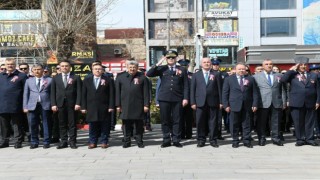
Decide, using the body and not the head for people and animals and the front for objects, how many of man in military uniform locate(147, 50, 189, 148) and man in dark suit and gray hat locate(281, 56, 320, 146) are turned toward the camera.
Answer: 2

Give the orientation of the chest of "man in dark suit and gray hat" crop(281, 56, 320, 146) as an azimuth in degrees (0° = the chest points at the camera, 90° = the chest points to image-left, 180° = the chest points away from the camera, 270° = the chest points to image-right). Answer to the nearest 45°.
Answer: approximately 0°

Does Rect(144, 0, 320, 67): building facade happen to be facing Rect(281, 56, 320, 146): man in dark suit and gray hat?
yes

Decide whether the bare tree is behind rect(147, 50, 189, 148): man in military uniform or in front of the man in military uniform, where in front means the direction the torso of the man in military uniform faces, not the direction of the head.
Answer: behind

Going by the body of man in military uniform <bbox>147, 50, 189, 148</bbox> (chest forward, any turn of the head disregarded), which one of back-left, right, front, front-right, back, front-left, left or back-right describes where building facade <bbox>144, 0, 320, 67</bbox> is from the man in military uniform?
back

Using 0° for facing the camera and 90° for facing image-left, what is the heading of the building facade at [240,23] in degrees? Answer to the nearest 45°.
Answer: approximately 0°

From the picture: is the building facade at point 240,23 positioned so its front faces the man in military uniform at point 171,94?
yes

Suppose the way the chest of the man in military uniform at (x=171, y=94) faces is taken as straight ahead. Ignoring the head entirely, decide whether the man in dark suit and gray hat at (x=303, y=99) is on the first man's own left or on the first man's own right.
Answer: on the first man's own left

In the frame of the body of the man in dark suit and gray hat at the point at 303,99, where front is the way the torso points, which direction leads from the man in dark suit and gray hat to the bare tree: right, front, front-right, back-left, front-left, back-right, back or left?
back-right

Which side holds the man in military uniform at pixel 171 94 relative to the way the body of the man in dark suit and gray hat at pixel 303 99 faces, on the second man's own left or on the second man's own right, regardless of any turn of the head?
on the second man's own right
